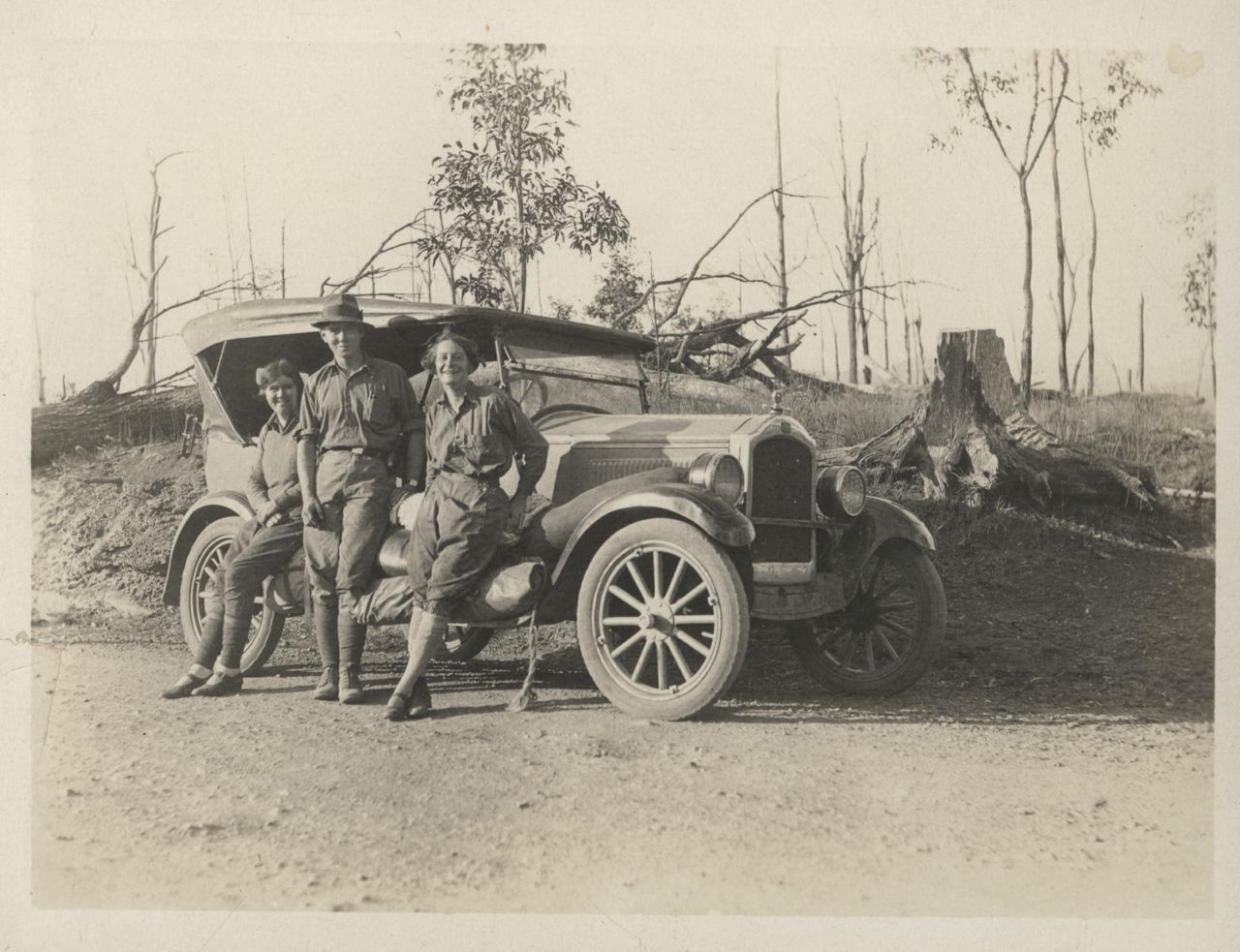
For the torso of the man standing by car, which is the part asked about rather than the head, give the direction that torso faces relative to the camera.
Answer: toward the camera

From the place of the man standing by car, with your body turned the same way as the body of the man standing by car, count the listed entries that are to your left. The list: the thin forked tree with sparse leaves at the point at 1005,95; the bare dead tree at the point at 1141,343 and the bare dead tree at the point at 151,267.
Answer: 2

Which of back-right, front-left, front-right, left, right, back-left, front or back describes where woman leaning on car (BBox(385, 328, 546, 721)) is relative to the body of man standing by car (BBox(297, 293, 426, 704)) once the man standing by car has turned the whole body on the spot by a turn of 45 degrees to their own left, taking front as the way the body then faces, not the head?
front

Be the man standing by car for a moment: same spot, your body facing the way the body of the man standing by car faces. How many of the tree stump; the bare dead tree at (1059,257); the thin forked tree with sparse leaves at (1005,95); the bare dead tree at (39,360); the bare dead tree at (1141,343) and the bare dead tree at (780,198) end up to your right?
1

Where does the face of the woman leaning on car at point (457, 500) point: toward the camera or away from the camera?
toward the camera

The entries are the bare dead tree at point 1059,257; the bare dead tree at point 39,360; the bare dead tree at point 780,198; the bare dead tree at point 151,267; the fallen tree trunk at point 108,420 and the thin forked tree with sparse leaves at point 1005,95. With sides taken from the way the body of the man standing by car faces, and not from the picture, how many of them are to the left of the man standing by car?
3

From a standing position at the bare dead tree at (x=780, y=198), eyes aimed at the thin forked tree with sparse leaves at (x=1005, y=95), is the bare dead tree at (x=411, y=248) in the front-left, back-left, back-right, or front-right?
back-right

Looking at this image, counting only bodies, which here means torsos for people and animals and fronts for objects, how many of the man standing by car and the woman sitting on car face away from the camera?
0

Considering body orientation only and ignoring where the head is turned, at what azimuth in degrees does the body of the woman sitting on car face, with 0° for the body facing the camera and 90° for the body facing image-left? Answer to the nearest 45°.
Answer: approximately 45°

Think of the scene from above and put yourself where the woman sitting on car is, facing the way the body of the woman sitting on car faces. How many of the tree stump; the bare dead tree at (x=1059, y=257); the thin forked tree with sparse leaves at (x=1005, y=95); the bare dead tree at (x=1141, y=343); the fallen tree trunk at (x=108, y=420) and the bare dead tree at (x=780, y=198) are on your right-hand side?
1
